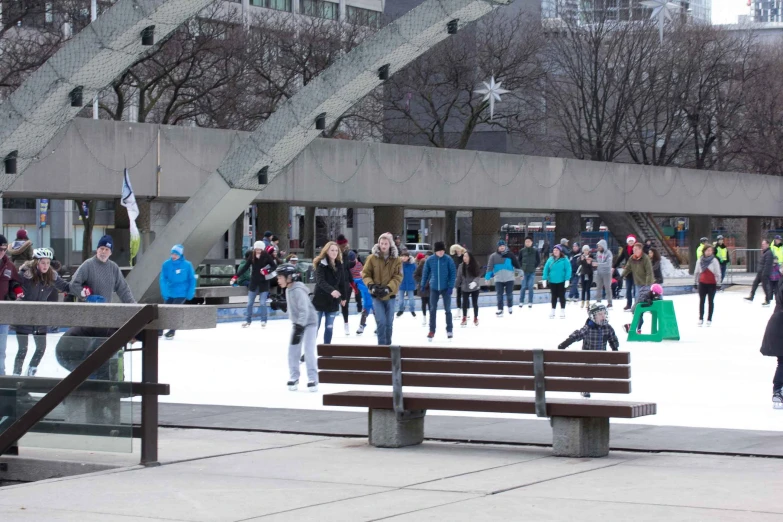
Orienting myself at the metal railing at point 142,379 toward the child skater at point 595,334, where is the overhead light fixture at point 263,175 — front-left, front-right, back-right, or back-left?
front-left

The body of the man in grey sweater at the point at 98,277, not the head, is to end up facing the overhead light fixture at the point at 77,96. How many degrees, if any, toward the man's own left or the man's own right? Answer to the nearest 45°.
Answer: approximately 180°

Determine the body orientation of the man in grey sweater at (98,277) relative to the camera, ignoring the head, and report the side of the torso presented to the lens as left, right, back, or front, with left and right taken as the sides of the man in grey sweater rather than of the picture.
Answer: front

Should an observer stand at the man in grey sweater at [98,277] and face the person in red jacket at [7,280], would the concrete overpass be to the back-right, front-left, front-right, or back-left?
back-right

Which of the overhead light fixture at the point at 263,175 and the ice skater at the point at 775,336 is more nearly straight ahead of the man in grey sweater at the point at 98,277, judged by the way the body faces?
the ice skater

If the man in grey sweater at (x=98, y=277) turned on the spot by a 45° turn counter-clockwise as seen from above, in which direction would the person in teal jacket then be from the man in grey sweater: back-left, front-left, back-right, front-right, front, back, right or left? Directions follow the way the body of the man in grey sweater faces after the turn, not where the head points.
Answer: left

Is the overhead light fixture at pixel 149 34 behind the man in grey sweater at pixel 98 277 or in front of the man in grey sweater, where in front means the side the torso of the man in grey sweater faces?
behind

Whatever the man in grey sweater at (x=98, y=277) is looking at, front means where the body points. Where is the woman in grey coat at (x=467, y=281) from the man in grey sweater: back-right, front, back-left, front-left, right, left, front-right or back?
back-left

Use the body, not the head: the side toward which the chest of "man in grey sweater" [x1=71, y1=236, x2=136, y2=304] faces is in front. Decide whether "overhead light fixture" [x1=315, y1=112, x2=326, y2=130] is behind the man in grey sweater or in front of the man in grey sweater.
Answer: behind

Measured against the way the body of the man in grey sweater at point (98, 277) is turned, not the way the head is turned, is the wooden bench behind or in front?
in front

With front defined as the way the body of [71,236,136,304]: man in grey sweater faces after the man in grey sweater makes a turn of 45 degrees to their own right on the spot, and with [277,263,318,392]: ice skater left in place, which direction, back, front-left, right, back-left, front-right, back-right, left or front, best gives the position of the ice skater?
left

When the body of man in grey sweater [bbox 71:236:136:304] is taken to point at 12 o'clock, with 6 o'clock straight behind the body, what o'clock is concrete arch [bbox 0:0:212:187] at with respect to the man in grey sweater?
The concrete arch is roughly at 6 o'clock from the man in grey sweater.

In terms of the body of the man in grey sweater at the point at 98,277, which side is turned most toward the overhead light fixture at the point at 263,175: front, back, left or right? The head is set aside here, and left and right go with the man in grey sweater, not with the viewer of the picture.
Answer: back

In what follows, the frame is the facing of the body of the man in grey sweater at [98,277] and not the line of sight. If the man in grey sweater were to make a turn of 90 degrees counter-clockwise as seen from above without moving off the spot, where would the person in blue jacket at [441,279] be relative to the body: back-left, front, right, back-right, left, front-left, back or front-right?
front-left
